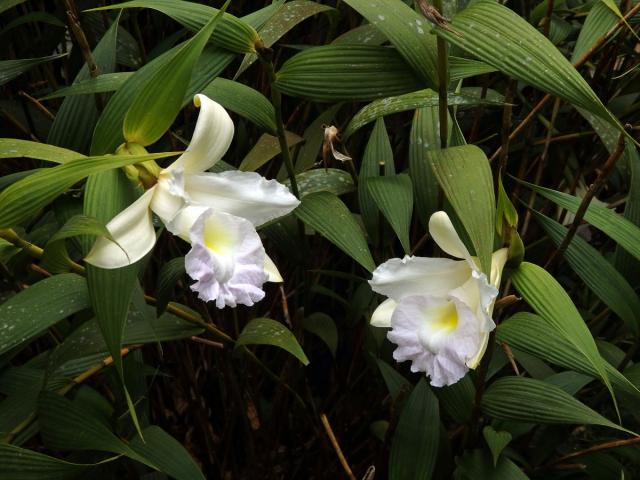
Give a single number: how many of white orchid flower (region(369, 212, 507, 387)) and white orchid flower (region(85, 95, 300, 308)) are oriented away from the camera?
0

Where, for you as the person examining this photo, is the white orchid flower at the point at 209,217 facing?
facing the viewer and to the right of the viewer
